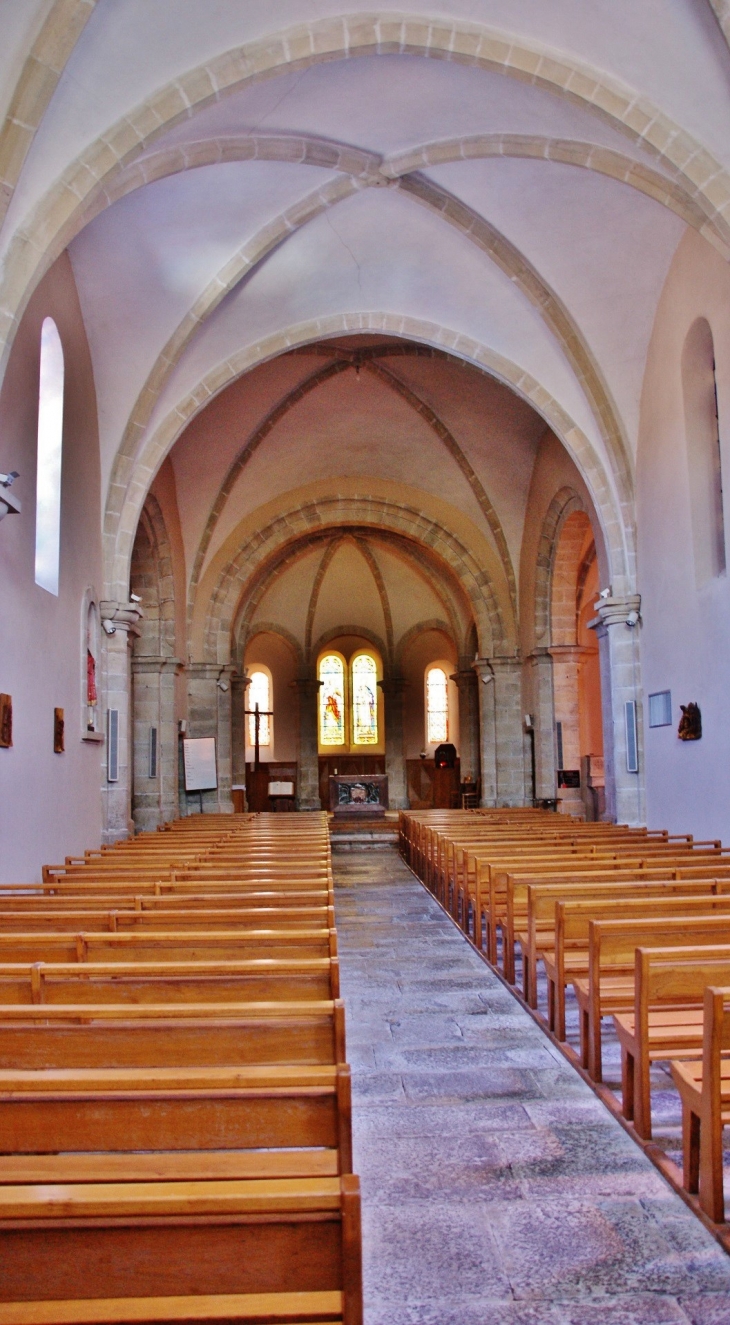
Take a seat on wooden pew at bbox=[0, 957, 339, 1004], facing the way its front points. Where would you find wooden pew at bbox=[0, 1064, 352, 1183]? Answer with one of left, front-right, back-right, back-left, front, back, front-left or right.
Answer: back

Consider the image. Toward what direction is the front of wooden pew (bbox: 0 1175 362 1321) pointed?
away from the camera

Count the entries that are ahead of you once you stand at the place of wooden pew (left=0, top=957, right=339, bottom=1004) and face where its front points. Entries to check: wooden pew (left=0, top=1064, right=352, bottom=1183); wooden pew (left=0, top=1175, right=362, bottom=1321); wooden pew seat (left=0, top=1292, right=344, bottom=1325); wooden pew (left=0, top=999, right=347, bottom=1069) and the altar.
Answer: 1

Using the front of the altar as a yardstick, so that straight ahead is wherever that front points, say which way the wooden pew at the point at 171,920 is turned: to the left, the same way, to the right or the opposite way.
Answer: the opposite way

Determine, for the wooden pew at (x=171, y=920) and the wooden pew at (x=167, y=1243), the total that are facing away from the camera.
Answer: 2

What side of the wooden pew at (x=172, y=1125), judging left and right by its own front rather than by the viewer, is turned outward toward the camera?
back

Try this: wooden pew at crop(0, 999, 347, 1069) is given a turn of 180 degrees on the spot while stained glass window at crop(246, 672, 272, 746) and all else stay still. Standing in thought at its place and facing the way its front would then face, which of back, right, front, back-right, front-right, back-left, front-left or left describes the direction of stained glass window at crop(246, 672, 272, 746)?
back

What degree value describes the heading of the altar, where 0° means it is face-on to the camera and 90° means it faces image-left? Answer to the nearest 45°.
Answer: approximately 0°

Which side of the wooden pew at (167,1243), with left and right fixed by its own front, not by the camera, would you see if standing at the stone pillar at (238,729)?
front

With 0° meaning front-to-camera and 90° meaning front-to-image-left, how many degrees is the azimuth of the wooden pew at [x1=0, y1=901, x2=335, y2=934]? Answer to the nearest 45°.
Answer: approximately 180°

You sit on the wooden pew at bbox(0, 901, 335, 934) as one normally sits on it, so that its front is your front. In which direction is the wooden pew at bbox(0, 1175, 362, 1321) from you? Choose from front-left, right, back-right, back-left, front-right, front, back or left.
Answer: back

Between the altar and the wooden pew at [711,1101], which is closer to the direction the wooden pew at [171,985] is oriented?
the altar

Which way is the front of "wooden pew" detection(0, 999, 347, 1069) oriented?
away from the camera

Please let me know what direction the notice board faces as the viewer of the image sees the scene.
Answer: facing the viewer

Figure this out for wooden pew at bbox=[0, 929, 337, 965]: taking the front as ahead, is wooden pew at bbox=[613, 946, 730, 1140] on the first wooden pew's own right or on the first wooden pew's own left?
on the first wooden pew's own right

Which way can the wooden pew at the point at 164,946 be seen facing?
away from the camera

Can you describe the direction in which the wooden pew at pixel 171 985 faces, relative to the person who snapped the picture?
facing away from the viewer

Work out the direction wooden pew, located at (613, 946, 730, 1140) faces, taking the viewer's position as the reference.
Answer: facing away from the viewer

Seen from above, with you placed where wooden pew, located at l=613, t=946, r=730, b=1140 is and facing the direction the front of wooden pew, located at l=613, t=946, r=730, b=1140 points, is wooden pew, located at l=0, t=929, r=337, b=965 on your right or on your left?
on your left

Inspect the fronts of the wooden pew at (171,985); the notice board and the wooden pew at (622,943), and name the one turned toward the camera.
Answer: the notice board

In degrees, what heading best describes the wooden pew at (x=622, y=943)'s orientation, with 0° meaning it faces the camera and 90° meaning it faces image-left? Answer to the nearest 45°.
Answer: approximately 180°
